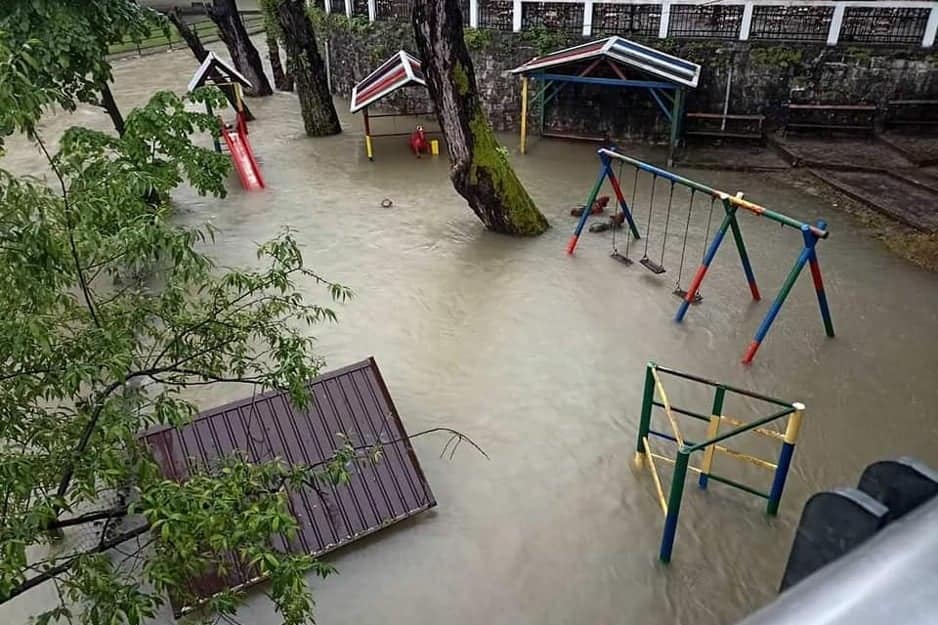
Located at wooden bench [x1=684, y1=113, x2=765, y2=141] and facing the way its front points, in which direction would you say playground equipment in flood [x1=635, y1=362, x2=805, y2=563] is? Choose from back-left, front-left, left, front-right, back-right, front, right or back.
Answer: front

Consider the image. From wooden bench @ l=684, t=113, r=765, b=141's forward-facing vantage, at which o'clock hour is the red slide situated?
The red slide is roughly at 2 o'clock from the wooden bench.

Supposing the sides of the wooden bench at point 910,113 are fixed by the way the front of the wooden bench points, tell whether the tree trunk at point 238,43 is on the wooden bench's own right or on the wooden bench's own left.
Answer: on the wooden bench's own right

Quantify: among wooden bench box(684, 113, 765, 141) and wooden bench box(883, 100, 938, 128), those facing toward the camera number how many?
2

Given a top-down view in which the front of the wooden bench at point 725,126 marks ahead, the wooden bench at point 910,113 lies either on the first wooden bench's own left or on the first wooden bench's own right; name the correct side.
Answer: on the first wooden bench's own left

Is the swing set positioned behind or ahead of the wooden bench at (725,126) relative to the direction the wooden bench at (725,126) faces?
ahead

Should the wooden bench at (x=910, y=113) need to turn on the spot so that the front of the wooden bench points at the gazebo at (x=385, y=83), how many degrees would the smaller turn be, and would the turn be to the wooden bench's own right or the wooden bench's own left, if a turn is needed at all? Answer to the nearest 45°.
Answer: approximately 45° to the wooden bench's own right

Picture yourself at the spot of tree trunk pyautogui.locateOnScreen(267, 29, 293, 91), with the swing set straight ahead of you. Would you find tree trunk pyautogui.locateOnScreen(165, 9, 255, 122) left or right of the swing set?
right

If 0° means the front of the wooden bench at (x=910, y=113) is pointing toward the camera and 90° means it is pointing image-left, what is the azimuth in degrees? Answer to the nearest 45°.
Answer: approximately 0°

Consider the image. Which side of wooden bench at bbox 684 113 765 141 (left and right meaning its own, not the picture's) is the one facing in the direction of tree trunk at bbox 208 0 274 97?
right

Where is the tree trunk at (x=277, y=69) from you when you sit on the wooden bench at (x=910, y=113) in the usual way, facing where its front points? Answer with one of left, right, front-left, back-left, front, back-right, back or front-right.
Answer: right

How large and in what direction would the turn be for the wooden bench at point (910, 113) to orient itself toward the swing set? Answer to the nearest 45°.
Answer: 0° — it already faces it

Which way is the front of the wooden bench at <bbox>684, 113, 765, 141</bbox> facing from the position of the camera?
facing the viewer

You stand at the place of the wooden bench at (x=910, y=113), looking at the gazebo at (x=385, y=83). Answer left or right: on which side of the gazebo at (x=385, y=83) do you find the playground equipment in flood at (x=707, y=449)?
left
